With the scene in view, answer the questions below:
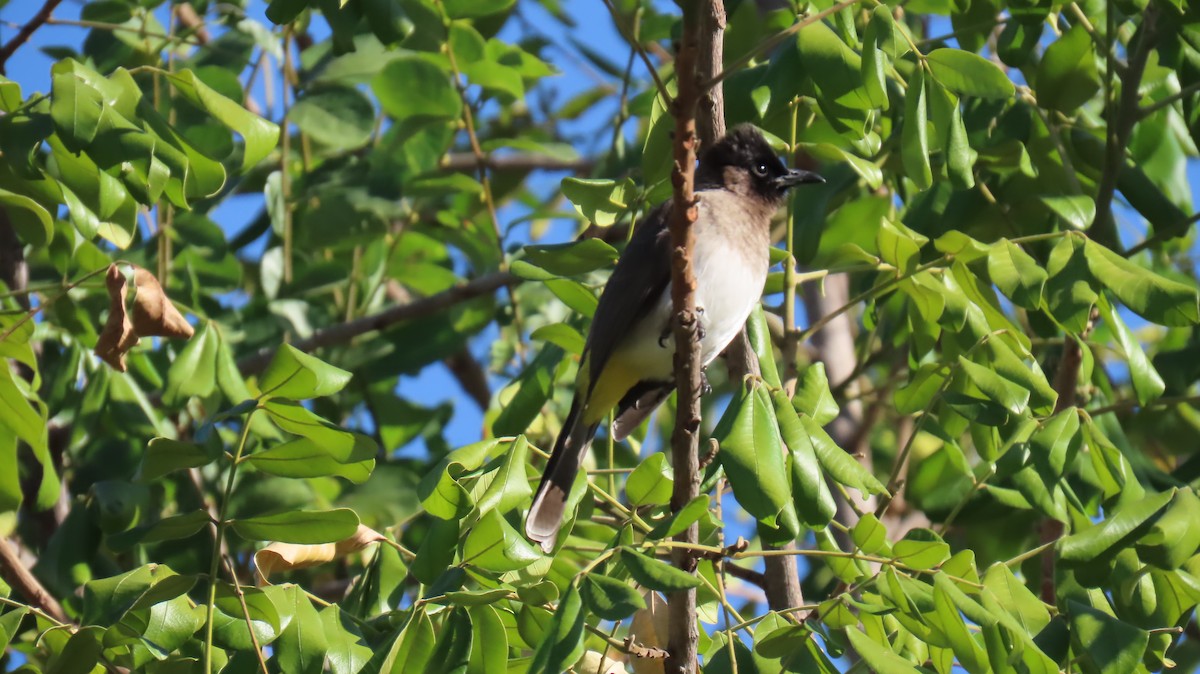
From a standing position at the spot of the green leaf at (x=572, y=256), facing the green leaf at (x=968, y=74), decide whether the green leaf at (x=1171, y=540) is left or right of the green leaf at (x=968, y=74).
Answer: right

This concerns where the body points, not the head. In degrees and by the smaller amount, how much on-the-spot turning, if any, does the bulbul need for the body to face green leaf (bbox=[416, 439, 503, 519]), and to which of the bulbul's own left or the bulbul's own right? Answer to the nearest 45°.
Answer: approximately 90° to the bulbul's own right

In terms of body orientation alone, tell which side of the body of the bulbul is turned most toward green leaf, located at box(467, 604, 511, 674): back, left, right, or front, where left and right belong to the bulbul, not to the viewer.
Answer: right

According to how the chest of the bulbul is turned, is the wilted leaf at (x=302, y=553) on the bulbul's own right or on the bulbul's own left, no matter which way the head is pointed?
on the bulbul's own right

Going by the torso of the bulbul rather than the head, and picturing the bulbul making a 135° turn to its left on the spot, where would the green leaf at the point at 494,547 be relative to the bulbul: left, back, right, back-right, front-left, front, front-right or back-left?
back-left

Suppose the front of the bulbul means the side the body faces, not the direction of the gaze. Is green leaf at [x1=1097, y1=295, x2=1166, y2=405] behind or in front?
in front

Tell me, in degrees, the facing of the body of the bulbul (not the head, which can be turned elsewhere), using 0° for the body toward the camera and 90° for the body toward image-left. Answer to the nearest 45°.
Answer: approximately 270°

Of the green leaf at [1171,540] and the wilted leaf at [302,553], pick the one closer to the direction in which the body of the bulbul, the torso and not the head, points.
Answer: the green leaf
